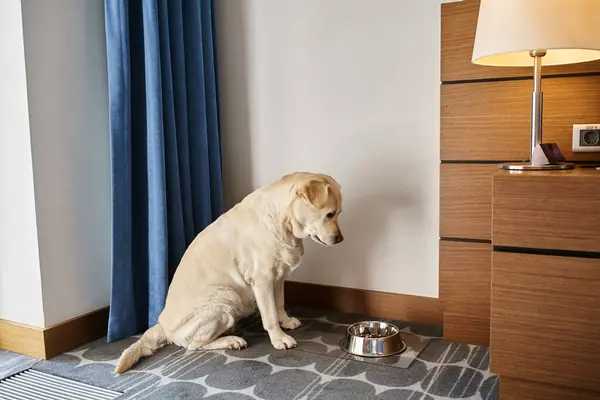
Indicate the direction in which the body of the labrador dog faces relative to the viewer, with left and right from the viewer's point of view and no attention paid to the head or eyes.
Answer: facing to the right of the viewer

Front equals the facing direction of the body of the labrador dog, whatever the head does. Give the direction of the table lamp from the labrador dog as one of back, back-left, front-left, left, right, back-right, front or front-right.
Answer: front-right

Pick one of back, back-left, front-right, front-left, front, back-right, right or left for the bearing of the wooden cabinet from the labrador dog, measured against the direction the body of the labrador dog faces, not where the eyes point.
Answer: front-right
